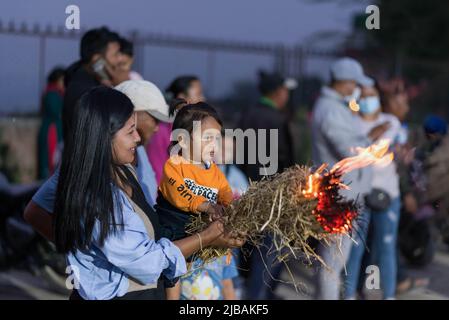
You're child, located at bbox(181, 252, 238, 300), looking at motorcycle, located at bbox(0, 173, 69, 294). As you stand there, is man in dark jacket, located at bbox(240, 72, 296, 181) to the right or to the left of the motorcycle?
right

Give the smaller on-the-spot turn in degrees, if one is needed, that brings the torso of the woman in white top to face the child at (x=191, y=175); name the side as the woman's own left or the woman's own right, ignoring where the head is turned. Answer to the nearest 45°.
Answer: approximately 45° to the woman's own left

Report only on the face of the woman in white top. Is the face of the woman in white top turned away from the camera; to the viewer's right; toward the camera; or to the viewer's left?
toward the camera
